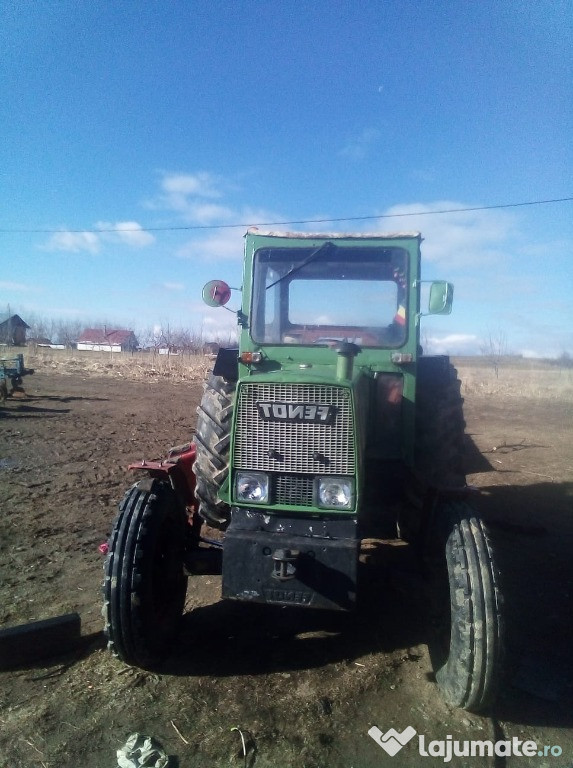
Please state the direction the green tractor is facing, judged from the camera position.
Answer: facing the viewer

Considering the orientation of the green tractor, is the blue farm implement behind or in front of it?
behind
